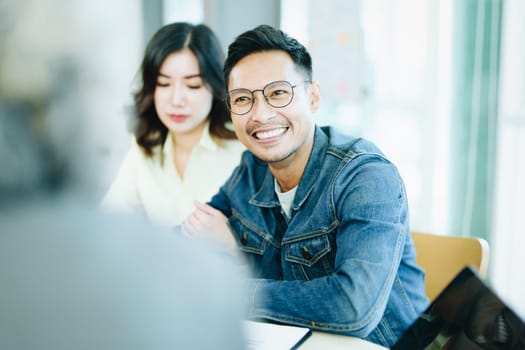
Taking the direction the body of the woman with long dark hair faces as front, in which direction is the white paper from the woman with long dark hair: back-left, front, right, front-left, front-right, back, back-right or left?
front

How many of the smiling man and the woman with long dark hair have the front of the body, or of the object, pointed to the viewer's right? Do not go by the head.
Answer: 0

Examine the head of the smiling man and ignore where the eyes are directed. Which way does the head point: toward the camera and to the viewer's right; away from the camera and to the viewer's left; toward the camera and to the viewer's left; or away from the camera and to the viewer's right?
toward the camera and to the viewer's left

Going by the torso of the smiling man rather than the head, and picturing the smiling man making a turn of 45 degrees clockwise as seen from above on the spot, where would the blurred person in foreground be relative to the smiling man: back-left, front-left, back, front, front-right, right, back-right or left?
left

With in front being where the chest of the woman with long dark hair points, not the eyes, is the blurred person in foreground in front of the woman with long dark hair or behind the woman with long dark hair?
in front

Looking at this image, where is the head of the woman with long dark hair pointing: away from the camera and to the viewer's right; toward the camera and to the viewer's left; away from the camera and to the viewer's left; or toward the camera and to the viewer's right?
toward the camera and to the viewer's left

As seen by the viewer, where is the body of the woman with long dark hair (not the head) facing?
toward the camera

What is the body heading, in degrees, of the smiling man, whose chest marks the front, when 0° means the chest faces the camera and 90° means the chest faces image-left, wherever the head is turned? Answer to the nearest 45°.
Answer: approximately 45°
